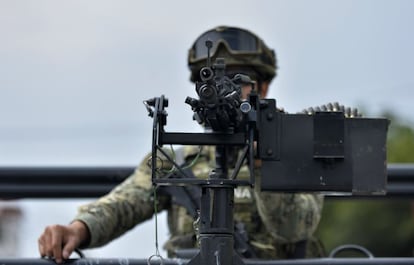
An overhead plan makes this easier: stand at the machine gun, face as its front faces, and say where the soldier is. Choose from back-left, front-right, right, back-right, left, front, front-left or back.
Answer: back

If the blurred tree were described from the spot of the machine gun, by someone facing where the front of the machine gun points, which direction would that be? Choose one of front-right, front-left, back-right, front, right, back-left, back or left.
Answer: back

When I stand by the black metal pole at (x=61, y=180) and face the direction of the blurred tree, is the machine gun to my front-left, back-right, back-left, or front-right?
back-right

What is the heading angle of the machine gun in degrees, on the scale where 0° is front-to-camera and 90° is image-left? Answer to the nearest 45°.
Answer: approximately 0°
